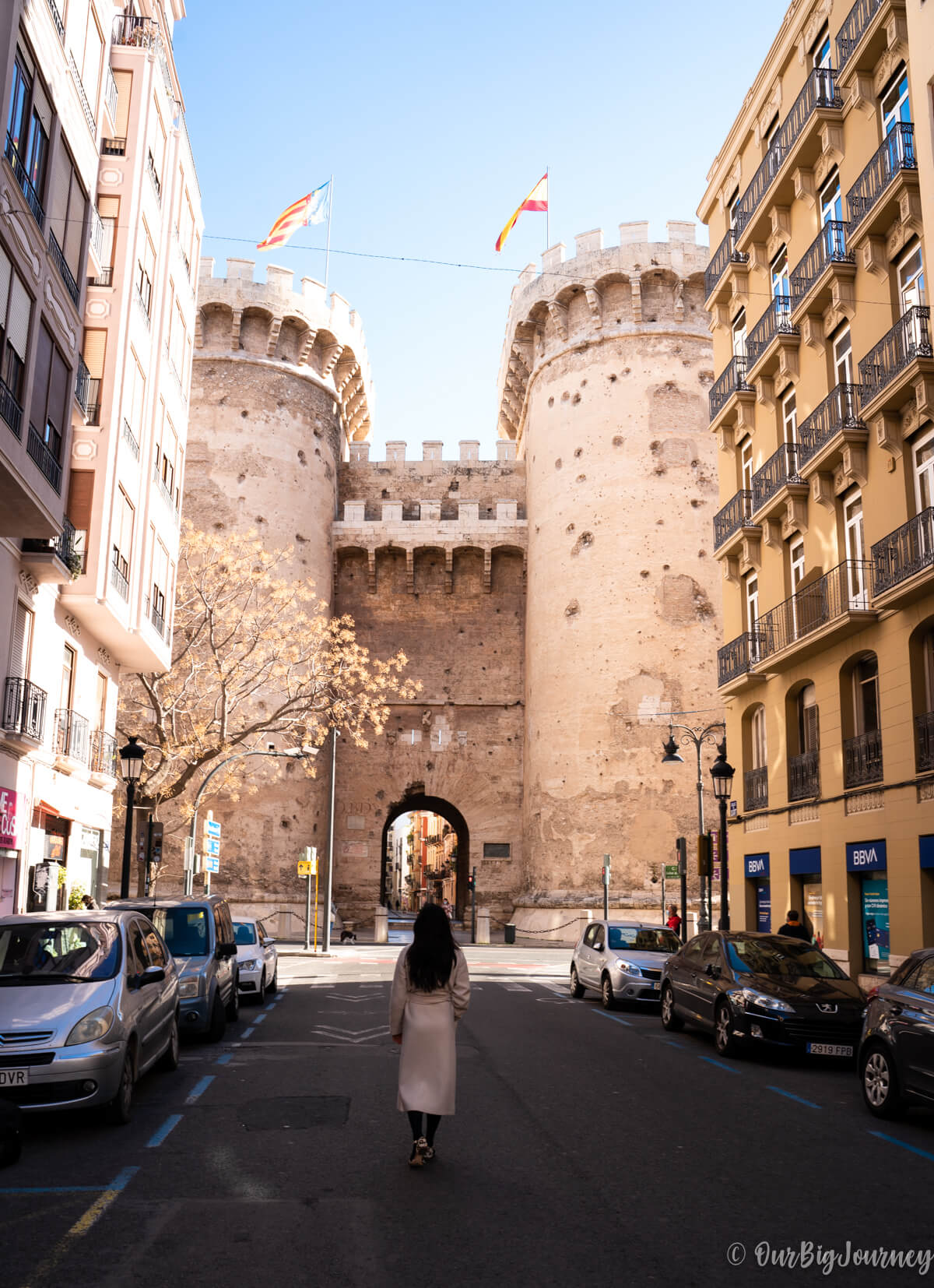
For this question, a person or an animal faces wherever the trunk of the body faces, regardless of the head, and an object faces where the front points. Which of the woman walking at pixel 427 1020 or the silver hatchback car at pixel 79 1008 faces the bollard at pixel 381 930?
the woman walking

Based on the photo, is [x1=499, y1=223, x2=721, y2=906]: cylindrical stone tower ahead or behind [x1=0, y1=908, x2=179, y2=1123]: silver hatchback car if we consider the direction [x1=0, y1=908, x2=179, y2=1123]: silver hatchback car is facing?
behind

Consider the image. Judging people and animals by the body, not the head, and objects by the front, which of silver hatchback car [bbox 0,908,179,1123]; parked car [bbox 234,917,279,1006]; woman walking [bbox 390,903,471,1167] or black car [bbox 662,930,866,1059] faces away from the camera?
the woman walking

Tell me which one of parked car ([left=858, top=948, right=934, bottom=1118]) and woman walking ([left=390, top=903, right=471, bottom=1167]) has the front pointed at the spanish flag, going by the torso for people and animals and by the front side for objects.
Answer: the woman walking

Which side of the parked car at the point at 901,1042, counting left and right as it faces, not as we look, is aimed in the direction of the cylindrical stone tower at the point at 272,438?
back

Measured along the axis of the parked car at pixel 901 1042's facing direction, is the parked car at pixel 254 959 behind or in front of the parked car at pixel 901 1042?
behind

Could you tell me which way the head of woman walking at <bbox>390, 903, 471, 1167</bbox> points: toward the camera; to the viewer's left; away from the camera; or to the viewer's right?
away from the camera

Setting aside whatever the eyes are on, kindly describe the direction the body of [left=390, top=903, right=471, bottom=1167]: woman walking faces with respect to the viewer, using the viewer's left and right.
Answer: facing away from the viewer

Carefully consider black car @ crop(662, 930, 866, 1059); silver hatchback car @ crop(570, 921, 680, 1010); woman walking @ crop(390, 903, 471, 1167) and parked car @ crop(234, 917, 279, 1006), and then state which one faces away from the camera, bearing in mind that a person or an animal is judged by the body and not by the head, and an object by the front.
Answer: the woman walking

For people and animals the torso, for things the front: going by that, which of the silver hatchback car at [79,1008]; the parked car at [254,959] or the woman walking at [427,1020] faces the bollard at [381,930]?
the woman walking

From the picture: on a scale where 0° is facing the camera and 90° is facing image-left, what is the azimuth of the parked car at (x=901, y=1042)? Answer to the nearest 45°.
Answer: approximately 315°
